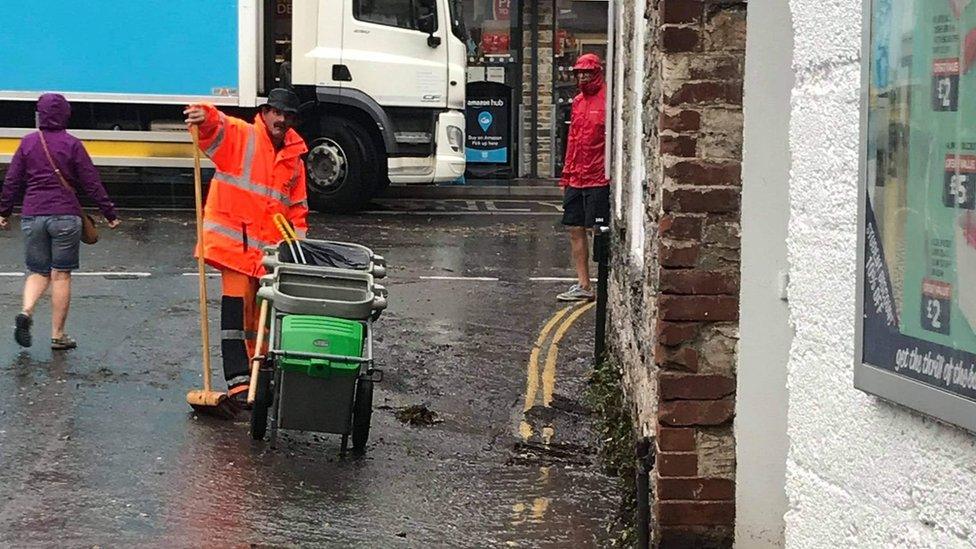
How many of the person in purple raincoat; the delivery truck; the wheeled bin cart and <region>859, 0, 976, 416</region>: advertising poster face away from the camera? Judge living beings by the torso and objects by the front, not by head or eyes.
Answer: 1

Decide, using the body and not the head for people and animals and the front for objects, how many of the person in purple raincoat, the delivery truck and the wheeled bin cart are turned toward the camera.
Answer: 1

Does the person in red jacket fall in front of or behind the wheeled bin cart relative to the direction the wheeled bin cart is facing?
behind

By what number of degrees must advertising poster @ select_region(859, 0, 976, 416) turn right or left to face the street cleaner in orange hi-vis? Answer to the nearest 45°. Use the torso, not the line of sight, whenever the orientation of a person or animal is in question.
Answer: approximately 90° to its right

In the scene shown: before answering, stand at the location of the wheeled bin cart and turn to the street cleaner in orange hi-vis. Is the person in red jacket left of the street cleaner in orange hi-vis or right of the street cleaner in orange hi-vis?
right

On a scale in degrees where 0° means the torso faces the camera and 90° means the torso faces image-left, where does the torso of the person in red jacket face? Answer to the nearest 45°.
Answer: approximately 45°

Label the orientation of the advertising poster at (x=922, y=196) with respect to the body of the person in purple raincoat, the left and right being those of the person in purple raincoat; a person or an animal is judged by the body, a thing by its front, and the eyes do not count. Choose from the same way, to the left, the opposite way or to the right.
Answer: to the left

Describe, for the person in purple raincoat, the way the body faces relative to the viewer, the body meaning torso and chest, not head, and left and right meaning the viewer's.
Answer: facing away from the viewer

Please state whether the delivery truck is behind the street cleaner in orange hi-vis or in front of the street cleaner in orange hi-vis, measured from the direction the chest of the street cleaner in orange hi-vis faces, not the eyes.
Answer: behind

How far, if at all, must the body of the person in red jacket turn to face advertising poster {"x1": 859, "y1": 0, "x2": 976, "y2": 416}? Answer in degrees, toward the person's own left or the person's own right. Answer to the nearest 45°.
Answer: approximately 45° to the person's own left

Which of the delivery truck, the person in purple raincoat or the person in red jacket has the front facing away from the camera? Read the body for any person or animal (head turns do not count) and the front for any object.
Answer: the person in purple raincoat

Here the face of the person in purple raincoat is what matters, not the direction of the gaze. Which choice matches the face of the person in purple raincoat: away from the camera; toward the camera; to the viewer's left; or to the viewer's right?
away from the camera

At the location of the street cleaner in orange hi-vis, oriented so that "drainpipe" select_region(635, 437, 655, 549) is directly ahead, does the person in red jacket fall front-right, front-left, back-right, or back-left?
back-left

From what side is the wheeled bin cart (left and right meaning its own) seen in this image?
front

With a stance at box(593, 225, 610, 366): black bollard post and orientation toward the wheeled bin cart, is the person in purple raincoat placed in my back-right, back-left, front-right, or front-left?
front-right

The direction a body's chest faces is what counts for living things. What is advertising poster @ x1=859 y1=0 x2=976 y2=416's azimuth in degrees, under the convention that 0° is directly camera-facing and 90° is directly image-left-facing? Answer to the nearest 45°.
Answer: approximately 45°

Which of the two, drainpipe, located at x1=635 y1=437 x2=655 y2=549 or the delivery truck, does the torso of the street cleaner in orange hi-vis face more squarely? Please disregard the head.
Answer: the drainpipe

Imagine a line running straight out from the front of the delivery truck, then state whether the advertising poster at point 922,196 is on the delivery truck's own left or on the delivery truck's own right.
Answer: on the delivery truck's own right

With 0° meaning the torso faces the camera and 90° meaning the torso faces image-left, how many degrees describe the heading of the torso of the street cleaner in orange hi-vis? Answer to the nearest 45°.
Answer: approximately 315°

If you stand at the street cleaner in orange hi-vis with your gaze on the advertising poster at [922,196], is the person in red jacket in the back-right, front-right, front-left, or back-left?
back-left

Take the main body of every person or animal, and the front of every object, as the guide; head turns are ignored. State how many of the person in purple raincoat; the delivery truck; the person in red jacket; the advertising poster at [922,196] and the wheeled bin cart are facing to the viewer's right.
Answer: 1

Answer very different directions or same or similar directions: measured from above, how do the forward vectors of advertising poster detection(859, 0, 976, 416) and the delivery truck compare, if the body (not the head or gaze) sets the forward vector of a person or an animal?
very different directions

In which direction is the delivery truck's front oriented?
to the viewer's right

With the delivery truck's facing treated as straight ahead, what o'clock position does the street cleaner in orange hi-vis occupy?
The street cleaner in orange hi-vis is roughly at 3 o'clock from the delivery truck.
